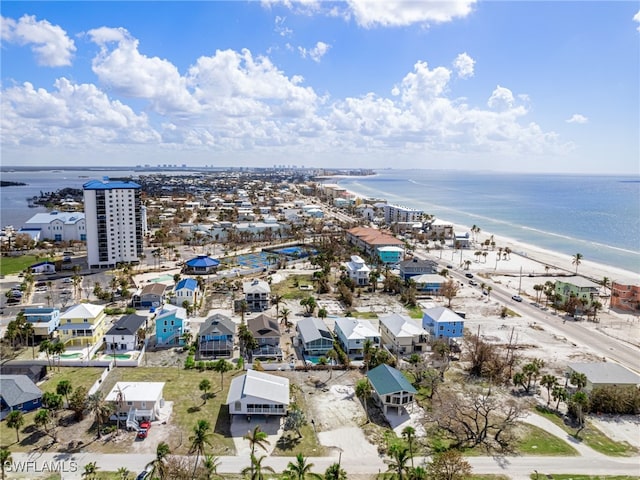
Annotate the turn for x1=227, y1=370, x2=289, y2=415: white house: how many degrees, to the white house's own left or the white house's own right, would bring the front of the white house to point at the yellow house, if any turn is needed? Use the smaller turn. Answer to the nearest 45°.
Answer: approximately 135° to the white house's own right

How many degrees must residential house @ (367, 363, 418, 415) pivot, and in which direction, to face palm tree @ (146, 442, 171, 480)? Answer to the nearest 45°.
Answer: approximately 45° to its right

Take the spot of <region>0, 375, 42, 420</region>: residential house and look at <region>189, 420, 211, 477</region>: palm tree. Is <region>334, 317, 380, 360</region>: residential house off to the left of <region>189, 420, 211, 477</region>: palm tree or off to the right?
left

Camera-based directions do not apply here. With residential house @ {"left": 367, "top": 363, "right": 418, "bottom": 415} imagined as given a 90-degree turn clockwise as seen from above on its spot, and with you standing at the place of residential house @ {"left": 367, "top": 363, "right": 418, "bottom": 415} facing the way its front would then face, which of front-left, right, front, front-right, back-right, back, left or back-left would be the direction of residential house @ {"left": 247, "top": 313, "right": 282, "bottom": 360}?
front-right

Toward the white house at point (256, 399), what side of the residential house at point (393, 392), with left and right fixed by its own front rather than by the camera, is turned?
right

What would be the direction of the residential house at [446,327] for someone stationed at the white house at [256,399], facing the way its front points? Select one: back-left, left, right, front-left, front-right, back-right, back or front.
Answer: back-left

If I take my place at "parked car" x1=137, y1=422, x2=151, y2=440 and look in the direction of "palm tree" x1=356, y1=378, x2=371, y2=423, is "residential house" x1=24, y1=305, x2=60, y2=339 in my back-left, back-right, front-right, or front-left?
back-left

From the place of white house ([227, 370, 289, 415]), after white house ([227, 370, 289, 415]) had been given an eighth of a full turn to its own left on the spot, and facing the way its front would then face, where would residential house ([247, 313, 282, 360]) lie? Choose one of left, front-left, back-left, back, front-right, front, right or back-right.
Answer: back-left

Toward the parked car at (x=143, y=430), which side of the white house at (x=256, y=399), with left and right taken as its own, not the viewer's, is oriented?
right

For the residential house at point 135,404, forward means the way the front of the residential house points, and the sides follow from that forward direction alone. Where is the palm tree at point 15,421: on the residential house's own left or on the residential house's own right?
on the residential house's own right

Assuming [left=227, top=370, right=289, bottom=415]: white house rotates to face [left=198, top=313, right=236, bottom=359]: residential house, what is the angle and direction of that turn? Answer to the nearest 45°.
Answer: approximately 180°
